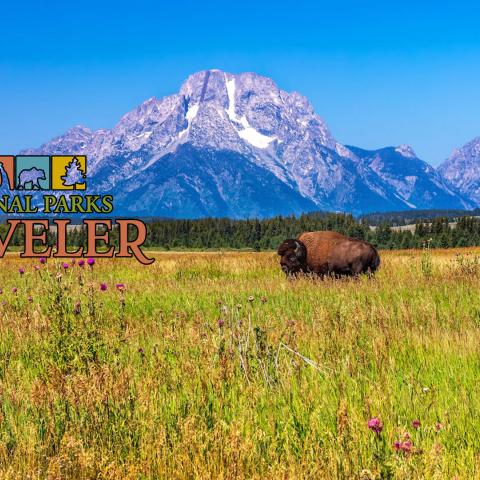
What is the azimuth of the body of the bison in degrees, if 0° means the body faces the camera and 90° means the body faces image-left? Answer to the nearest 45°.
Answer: approximately 90°
